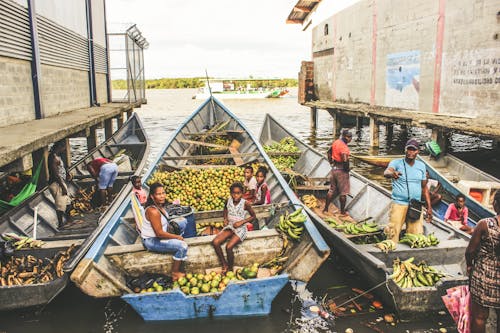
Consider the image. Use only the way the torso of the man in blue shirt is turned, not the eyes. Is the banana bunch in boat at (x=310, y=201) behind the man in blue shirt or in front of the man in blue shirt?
behind

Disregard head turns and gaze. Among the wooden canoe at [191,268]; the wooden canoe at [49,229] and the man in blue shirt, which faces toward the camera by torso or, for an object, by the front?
the man in blue shirt

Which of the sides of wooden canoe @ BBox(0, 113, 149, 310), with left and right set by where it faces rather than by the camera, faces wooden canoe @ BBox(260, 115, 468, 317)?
right

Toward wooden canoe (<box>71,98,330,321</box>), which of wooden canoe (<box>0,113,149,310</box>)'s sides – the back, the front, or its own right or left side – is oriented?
right

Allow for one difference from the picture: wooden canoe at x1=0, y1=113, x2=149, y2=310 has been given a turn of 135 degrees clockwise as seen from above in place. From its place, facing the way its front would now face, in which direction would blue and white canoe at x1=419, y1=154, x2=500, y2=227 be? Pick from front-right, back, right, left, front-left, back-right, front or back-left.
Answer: left

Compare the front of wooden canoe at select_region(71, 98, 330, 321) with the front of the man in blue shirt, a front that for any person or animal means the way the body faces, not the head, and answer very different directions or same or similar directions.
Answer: very different directions

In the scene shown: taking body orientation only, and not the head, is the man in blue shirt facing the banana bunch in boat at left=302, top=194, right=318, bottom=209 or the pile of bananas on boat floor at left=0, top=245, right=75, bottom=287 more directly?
the pile of bananas on boat floor

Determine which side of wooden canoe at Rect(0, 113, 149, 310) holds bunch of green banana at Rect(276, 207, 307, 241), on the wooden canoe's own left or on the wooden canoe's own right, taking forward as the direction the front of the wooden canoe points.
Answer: on the wooden canoe's own right

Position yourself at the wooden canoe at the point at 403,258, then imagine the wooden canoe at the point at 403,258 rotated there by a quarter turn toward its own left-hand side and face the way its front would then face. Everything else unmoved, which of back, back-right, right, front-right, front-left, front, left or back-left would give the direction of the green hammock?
front-right

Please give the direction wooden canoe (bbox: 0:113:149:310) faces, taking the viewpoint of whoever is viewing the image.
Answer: facing away from the viewer and to the right of the viewer

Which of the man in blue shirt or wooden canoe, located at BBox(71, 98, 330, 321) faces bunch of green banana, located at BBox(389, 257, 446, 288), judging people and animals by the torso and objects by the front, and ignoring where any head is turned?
the man in blue shirt

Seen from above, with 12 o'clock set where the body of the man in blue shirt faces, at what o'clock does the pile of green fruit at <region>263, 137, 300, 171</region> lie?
The pile of green fruit is roughly at 5 o'clock from the man in blue shirt.

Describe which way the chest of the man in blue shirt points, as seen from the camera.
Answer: toward the camera

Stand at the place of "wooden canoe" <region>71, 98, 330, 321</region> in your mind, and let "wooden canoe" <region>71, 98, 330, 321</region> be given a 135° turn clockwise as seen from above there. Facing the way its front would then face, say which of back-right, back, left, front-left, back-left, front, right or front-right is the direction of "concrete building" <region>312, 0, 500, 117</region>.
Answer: left

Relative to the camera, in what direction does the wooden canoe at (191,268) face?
facing away from the viewer

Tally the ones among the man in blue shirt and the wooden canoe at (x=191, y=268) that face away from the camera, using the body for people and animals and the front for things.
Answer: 1

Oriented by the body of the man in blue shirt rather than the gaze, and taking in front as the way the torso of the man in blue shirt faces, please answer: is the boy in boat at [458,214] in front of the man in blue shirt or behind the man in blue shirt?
behind

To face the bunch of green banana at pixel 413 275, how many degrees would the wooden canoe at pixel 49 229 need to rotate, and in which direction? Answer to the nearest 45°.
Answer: approximately 90° to its right
